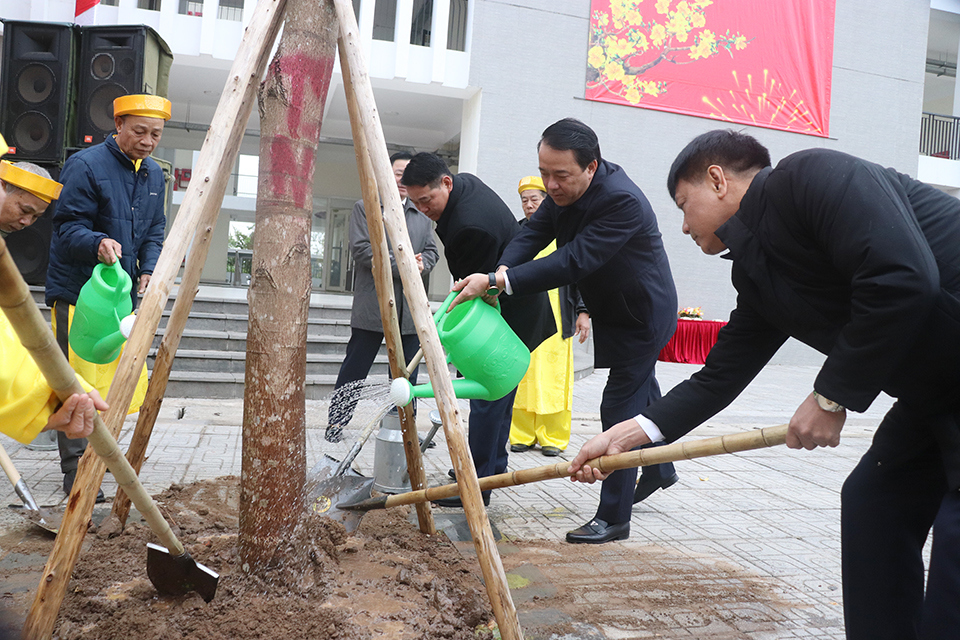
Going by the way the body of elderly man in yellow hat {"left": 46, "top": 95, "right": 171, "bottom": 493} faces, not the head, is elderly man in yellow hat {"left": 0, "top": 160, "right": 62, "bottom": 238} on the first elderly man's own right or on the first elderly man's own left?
on the first elderly man's own right

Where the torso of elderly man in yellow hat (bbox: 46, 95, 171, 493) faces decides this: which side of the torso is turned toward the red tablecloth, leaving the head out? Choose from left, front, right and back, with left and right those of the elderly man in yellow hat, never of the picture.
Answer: left

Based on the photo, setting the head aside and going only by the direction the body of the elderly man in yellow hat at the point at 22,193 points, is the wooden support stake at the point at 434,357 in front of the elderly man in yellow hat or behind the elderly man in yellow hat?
in front

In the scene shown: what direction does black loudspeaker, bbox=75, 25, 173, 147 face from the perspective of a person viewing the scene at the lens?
facing the viewer and to the left of the viewer

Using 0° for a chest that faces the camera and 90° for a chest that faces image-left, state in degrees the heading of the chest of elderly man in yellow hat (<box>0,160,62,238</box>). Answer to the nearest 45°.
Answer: approximately 315°

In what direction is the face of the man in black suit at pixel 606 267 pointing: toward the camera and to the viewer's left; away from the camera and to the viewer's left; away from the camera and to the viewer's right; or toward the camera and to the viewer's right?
toward the camera and to the viewer's left

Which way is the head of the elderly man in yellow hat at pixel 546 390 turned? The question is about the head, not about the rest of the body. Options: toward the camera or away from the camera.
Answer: toward the camera

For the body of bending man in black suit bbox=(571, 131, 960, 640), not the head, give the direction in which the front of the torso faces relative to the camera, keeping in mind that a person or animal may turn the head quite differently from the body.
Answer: to the viewer's left

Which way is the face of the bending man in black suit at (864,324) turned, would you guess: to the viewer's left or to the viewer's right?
to the viewer's left

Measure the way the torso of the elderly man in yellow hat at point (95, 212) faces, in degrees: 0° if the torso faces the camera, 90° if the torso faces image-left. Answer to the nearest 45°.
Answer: approximately 315°

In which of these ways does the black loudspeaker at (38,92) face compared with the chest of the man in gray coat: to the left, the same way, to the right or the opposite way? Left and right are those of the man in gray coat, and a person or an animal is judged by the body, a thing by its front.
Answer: the same way

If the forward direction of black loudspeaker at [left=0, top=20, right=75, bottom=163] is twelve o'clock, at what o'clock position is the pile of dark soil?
The pile of dark soil is roughly at 12 o'clock from the black loudspeaker.

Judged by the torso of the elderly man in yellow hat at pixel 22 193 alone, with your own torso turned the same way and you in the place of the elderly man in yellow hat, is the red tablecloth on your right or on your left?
on your left

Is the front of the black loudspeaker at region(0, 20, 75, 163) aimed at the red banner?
no
